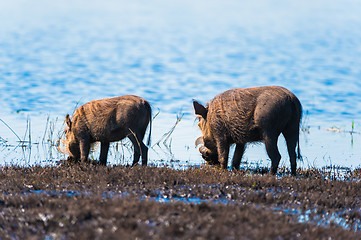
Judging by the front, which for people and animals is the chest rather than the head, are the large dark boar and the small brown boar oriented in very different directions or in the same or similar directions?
same or similar directions

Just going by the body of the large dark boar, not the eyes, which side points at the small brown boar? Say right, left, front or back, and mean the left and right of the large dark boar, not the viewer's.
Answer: front

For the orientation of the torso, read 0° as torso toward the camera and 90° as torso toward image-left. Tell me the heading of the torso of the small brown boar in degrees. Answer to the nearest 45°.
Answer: approximately 90°

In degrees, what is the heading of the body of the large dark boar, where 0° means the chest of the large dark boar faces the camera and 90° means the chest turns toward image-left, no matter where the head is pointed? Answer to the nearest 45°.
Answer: approximately 90°

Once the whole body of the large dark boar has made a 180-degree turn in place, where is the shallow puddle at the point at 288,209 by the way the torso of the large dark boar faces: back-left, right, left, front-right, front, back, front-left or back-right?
right

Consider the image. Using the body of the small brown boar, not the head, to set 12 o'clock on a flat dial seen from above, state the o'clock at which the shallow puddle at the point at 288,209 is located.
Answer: The shallow puddle is roughly at 8 o'clock from the small brown boar.

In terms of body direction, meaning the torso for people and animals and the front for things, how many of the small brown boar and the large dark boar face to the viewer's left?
2

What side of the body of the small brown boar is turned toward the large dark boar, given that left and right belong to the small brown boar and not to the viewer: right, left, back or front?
back
